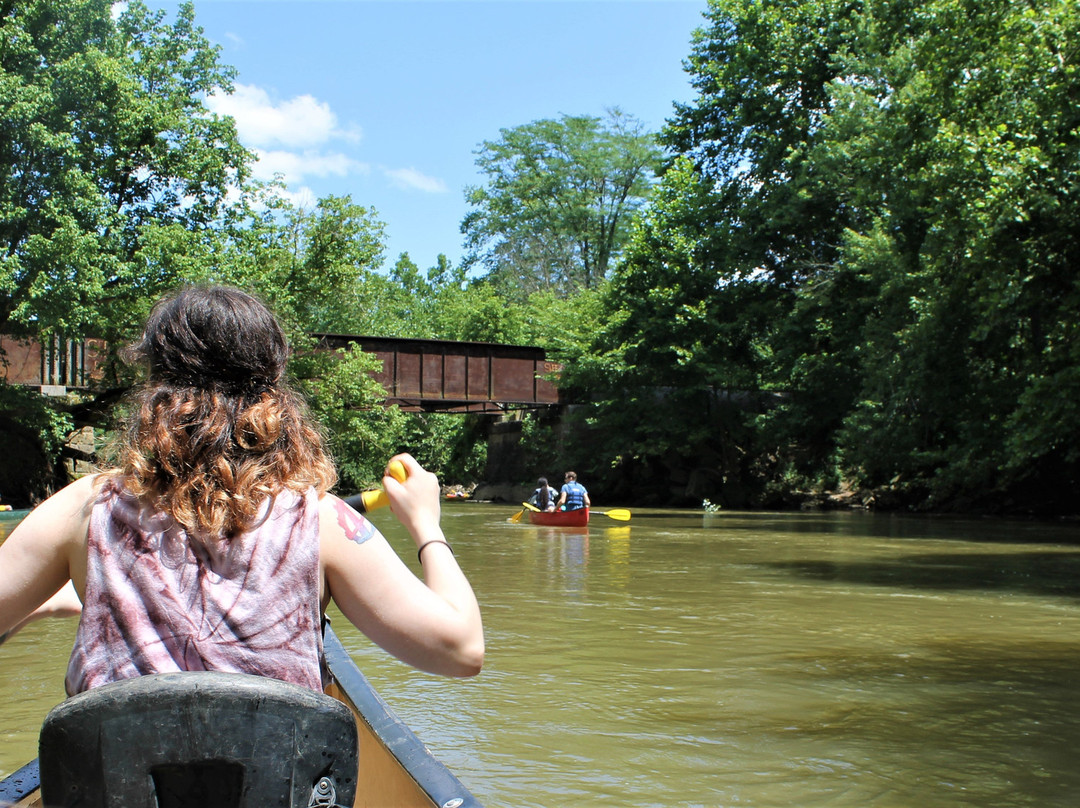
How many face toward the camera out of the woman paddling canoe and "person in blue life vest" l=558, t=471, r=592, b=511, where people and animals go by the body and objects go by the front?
0

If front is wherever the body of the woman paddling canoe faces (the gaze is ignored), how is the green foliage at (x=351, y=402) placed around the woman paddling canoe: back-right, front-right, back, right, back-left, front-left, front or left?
front

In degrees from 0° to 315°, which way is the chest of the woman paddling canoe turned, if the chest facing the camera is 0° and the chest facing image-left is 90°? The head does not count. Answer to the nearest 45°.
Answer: approximately 180°

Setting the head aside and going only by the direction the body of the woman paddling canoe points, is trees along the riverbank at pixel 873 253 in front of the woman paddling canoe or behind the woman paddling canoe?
in front

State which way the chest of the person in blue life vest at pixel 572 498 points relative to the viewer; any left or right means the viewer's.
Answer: facing away from the viewer and to the left of the viewer

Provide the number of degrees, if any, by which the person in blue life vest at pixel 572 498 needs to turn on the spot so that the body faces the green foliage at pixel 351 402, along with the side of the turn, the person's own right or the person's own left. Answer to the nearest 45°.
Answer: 0° — they already face it

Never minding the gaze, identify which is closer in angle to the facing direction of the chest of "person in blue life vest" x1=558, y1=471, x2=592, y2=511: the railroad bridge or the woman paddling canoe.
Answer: the railroad bridge

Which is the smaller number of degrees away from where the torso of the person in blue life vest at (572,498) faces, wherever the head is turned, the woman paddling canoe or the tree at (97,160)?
the tree

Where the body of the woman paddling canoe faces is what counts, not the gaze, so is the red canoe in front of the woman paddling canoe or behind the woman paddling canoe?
in front

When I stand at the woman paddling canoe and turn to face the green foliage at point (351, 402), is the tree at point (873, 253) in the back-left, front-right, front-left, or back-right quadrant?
front-right

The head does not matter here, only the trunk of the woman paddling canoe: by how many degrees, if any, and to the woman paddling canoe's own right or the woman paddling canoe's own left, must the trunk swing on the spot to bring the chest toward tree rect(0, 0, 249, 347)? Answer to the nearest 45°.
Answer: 0° — they already face it
